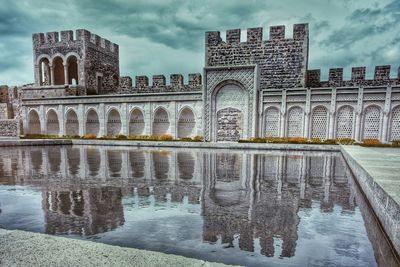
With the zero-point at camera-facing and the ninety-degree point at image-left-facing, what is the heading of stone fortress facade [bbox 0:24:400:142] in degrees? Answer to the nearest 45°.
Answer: approximately 0°

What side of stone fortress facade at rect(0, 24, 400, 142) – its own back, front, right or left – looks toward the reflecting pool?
front

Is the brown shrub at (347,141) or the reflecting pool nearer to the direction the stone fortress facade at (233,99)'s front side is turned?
the reflecting pool

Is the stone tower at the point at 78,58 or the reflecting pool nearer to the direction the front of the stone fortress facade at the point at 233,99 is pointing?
the reflecting pool
